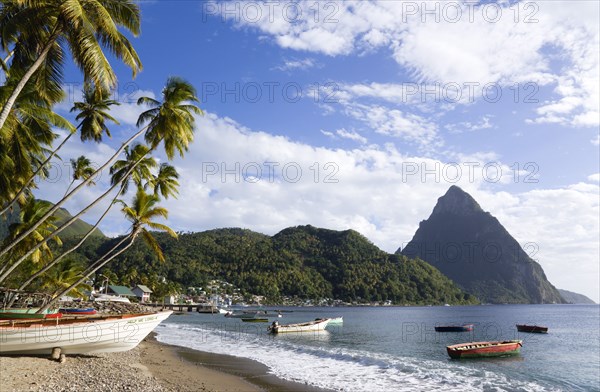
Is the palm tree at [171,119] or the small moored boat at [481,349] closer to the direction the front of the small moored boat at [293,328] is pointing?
the small moored boat

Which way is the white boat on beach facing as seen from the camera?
to the viewer's right

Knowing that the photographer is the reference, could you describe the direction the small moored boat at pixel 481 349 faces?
facing to the right of the viewer

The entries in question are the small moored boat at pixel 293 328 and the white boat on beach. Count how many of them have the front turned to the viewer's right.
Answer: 2

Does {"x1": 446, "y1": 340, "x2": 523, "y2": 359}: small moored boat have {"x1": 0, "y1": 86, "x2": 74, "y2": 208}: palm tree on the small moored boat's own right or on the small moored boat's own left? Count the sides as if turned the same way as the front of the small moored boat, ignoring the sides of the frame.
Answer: on the small moored boat's own right

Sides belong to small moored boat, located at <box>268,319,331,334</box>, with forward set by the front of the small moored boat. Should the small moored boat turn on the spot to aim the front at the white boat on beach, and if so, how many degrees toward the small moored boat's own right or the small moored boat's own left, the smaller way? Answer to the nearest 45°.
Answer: approximately 90° to the small moored boat's own right

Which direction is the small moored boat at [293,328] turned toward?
to the viewer's right

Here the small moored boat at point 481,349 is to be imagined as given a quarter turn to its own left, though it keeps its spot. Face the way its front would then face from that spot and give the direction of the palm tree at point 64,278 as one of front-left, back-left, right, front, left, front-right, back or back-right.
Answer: left
